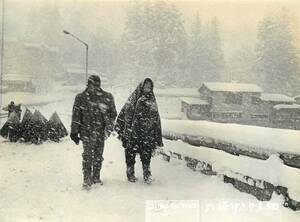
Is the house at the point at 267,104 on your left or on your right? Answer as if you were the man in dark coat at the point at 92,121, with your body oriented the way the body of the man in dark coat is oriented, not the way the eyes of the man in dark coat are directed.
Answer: on your left

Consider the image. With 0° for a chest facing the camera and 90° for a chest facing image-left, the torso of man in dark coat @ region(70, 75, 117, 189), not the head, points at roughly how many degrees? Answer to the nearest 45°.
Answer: approximately 0°

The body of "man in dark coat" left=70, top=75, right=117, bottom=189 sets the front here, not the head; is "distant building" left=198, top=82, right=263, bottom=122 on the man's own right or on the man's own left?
on the man's own left

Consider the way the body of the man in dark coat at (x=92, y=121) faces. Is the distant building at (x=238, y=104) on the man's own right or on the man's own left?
on the man's own left

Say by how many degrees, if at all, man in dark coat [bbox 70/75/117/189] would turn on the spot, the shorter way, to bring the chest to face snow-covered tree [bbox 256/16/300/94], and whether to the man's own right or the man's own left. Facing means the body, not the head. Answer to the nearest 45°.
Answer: approximately 90° to the man's own left
